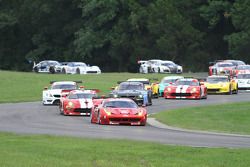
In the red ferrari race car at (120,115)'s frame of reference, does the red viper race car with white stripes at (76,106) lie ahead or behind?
behind

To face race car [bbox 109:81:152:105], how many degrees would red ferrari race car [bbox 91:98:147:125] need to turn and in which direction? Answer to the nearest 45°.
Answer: approximately 180°

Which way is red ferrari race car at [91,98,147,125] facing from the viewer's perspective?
toward the camera
